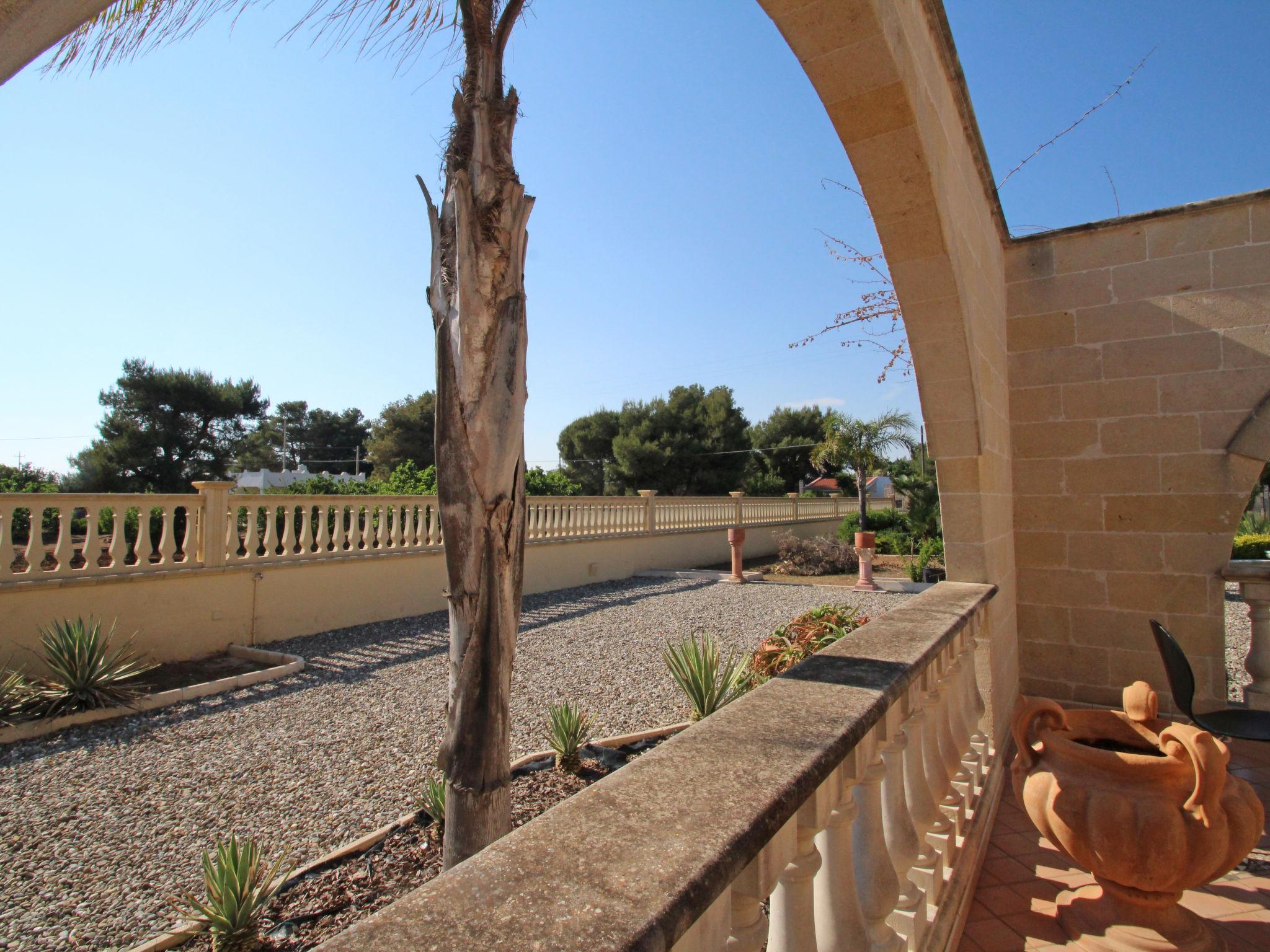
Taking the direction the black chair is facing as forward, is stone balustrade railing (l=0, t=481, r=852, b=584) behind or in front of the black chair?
behind

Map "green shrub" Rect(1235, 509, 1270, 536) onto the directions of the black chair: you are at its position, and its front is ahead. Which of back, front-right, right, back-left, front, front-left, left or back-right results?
left

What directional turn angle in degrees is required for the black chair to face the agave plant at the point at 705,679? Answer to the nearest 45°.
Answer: approximately 180°

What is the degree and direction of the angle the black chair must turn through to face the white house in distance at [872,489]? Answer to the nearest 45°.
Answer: approximately 135° to its left

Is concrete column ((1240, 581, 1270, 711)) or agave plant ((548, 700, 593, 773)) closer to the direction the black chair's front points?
the concrete column

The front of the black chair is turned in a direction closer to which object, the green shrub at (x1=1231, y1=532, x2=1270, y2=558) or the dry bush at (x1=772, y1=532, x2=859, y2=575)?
the green shrub

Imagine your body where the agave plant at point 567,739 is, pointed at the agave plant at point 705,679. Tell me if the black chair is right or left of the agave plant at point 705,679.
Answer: right

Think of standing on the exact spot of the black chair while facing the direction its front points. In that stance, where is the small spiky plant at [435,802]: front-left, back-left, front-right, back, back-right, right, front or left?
back-right

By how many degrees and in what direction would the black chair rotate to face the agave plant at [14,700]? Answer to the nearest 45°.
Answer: approximately 135° to its right

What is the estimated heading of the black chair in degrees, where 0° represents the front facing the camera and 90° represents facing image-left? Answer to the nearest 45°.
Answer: approximately 270°

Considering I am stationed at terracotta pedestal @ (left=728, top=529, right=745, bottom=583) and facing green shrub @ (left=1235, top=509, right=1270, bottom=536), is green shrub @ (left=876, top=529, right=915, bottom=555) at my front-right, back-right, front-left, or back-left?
front-left

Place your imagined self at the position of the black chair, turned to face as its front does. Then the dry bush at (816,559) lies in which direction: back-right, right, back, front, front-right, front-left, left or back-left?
back-left

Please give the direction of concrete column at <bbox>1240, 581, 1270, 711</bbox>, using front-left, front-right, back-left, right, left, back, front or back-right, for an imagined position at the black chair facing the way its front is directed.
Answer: left
